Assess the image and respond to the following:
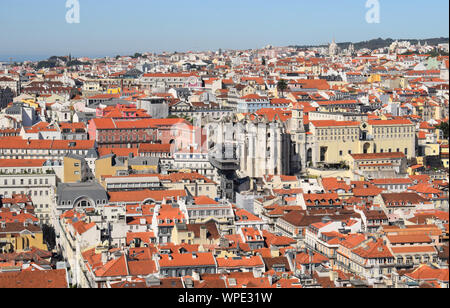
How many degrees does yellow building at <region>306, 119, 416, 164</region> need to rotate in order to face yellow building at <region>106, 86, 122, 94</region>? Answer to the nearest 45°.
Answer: approximately 135° to its right

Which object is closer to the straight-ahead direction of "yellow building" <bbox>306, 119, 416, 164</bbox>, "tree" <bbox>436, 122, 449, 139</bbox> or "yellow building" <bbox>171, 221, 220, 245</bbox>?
the yellow building

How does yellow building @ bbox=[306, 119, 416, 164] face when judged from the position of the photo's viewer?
facing the viewer

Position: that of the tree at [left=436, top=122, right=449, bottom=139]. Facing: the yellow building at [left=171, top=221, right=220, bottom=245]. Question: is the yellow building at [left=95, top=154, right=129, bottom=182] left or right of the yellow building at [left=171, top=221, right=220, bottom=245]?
right

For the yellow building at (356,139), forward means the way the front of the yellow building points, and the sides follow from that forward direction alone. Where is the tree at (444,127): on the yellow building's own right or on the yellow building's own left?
on the yellow building's own left

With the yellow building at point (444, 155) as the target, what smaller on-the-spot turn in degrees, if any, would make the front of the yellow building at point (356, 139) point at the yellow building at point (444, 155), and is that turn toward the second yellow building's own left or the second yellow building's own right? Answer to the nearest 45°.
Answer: approximately 90° to the second yellow building's own left

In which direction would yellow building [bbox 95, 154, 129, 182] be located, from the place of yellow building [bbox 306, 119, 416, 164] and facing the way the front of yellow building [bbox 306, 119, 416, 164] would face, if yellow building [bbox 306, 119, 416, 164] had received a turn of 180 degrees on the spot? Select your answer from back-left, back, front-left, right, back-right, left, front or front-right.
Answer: back-left

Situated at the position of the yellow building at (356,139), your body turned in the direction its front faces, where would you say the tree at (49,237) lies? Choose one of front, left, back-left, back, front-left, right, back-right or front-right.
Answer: front-right

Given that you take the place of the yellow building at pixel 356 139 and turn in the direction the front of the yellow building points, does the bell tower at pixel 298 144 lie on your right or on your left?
on your right

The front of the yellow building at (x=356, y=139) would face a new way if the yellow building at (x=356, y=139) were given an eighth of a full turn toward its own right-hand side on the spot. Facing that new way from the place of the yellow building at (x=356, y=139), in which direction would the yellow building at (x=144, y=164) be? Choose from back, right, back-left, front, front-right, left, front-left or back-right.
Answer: front
